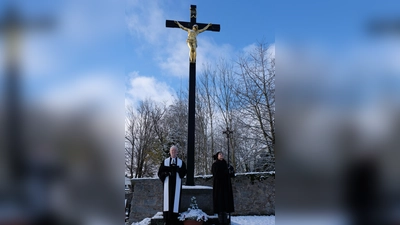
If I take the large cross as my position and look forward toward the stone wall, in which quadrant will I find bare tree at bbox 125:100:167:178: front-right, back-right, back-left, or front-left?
front-left

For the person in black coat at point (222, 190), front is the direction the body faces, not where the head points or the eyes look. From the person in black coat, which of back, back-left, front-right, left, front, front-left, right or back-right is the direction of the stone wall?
back-left

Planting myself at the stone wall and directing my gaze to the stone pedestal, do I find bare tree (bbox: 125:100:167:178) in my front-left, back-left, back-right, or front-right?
back-right
